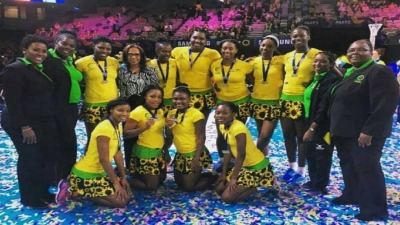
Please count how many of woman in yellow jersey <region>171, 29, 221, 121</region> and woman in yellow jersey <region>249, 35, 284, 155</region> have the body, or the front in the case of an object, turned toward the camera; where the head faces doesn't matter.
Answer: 2

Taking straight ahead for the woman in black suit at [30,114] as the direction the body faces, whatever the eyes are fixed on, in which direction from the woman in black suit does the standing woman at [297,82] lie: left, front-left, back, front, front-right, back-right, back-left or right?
front-left

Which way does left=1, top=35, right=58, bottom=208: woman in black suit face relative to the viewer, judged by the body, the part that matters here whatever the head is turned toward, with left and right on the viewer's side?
facing the viewer and to the right of the viewer

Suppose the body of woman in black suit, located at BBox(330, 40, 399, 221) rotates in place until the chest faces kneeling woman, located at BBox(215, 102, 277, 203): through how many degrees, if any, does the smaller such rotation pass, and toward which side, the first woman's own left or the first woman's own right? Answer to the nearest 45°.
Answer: approximately 45° to the first woman's own right

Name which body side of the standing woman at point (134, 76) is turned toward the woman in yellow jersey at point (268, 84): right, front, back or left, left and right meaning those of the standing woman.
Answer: left

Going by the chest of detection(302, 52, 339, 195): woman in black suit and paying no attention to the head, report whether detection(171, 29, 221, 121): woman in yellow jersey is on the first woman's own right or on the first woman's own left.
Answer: on the first woman's own right

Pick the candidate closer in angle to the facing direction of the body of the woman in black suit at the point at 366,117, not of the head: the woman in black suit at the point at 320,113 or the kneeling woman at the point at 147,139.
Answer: the kneeling woman

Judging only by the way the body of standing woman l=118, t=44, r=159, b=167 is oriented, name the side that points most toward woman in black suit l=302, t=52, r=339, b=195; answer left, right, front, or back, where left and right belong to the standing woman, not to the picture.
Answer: left
